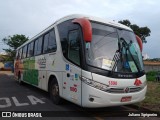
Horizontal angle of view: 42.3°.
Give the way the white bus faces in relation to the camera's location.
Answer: facing the viewer and to the right of the viewer
